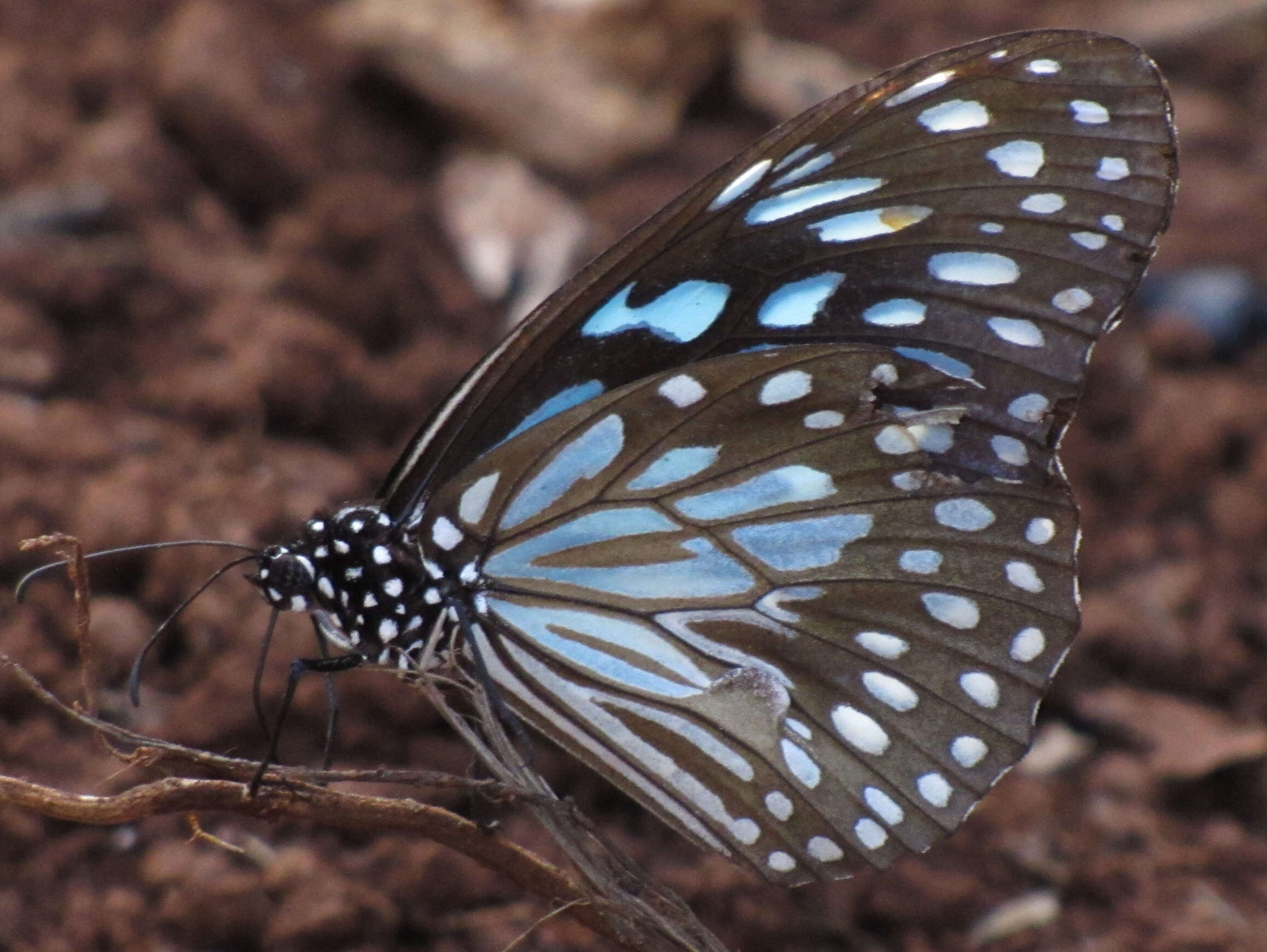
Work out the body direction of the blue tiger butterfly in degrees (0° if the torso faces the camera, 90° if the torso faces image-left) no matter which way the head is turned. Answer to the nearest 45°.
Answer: approximately 90°
